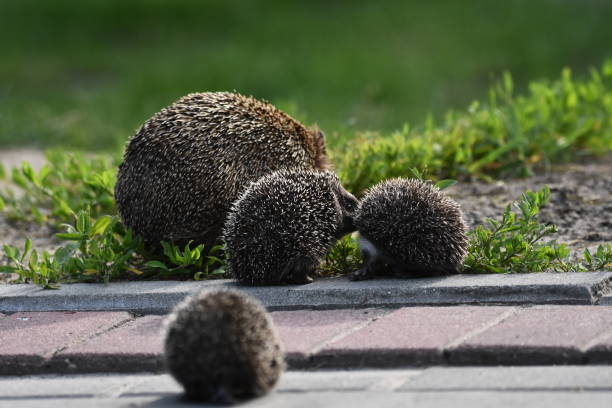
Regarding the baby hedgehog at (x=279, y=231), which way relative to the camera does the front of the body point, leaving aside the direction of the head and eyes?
to the viewer's right

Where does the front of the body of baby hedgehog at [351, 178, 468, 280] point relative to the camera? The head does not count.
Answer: to the viewer's left

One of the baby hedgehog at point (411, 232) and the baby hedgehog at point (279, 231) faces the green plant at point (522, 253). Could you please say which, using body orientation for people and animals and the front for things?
the baby hedgehog at point (279, 231)

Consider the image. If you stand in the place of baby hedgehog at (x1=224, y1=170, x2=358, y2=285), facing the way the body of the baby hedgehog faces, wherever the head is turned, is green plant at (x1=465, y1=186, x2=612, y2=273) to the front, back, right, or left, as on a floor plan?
front

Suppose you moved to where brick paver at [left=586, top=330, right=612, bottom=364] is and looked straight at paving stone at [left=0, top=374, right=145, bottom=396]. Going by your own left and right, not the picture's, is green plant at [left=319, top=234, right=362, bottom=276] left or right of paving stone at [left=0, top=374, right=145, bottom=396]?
right

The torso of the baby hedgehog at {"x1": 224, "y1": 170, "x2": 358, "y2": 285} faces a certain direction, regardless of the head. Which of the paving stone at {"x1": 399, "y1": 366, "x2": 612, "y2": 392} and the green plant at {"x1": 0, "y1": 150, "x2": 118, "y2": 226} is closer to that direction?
the paving stone

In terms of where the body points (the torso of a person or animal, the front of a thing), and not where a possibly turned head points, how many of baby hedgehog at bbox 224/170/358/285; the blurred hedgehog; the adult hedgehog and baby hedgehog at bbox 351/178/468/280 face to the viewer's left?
1

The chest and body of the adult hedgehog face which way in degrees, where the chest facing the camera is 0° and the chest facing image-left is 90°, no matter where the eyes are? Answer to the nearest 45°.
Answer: approximately 225°

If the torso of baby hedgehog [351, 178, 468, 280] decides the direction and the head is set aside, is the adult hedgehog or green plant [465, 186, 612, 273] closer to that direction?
the adult hedgehog
